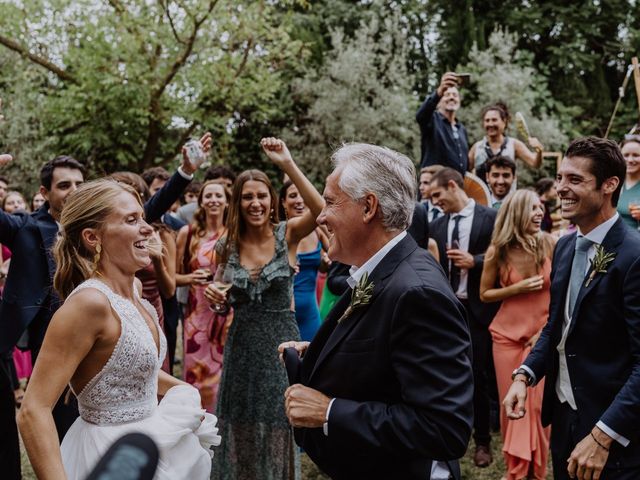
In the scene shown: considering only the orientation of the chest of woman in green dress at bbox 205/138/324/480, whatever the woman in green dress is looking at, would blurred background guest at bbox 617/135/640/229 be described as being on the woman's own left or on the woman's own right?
on the woman's own left

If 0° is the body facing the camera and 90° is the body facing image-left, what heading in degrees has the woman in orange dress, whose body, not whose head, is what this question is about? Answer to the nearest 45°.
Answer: approximately 315°

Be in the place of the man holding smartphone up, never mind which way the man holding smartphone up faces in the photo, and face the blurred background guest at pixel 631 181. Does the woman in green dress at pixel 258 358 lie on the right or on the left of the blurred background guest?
right

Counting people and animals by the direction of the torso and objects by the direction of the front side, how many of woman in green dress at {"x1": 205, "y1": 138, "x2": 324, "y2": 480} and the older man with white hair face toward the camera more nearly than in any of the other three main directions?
1

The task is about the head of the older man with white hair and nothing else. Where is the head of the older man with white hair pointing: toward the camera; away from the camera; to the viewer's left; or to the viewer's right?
to the viewer's left

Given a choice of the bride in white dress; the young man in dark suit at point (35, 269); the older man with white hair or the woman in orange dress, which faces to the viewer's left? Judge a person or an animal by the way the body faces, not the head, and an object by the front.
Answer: the older man with white hair

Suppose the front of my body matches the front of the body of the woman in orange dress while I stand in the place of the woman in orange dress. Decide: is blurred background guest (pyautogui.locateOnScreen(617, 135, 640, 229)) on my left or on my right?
on my left

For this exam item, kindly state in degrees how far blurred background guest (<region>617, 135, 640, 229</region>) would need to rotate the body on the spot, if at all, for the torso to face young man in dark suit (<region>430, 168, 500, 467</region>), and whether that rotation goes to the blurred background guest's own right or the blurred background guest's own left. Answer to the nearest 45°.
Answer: approximately 45° to the blurred background guest's own right

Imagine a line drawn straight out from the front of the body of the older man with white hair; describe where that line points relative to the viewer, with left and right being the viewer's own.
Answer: facing to the left of the viewer

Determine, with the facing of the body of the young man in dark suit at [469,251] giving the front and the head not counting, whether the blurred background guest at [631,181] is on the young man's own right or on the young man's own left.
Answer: on the young man's own left

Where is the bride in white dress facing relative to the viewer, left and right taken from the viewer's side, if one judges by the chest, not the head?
facing to the right of the viewer
